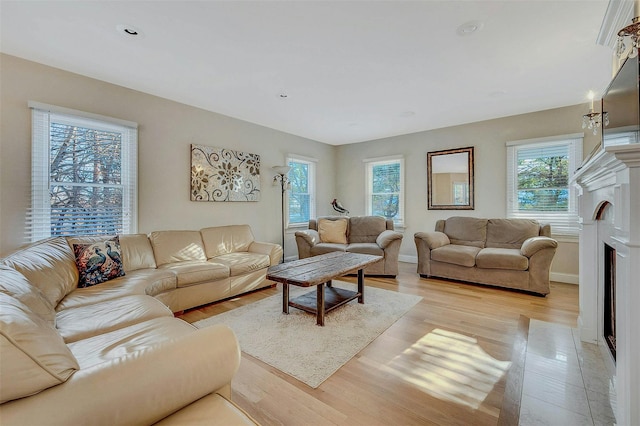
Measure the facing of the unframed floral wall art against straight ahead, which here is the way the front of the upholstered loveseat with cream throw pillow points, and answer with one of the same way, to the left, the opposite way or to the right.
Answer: to the left

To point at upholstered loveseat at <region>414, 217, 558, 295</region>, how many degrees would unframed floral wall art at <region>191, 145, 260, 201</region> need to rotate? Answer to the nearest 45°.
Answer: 0° — it already faces it

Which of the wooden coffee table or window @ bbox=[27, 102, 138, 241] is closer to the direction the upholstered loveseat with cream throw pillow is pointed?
the wooden coffee table

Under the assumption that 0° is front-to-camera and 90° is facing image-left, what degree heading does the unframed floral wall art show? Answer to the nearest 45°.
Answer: approximately 315°

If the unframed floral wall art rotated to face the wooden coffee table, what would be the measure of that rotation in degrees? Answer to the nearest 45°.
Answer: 0° — it already faces it

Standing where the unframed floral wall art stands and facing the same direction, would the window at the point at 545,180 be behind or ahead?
ahead

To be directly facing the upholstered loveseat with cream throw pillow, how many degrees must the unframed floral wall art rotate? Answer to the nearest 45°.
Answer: approximately 45° to its left

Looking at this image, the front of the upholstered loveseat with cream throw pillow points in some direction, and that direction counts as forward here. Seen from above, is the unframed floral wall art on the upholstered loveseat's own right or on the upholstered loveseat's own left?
on the upholstered loveseat's own right

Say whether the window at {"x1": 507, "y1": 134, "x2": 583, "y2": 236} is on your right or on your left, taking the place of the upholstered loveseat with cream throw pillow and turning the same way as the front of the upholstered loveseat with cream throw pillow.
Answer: on your left

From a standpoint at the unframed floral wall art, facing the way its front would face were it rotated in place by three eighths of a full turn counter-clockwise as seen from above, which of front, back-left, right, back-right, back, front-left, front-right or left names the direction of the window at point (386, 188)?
right

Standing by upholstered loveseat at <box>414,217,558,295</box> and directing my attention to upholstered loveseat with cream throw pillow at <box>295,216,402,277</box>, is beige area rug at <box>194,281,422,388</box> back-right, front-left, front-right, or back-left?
front-left

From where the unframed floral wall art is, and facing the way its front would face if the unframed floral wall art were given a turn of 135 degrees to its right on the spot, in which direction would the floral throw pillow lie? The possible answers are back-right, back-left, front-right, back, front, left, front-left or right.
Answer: front-left

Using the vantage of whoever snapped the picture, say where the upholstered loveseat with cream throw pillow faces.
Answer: facing the viewer

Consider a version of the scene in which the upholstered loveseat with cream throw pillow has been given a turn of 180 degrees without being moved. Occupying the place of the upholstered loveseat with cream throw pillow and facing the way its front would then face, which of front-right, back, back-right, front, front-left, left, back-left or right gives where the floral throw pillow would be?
back-left

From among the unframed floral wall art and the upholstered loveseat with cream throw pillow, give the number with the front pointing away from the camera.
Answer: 0

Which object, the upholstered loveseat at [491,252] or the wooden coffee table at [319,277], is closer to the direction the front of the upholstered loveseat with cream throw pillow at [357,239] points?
the wooden coffee table

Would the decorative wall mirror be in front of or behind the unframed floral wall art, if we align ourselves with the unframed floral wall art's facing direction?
in front

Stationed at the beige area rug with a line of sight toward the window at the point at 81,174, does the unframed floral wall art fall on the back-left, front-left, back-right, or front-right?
front-right

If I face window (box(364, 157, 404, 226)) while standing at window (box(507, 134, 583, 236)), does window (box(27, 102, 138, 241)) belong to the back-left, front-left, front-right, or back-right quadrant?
front-left

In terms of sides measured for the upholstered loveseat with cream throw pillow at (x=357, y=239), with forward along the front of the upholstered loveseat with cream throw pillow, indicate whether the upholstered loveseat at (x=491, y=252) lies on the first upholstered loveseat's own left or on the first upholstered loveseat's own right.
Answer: on the first upholstered loveseat's own left
